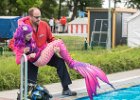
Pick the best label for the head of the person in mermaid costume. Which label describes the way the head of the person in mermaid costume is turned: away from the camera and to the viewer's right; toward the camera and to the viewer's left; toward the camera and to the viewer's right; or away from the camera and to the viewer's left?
toward the camera and to the viewer's right

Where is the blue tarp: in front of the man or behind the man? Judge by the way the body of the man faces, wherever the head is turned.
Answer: behind

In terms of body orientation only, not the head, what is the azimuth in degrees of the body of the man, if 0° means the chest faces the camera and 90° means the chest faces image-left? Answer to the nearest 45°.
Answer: approximately 315°

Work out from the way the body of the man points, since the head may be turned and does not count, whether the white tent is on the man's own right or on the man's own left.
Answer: on the man's own left

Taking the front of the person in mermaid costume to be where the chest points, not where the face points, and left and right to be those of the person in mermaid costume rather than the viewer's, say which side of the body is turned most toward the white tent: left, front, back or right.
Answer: left

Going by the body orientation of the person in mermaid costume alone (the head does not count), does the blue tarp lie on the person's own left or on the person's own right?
on the person's own left

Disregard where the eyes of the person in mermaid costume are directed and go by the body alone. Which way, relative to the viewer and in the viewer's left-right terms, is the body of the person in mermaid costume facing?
facing to the right of the viewer
